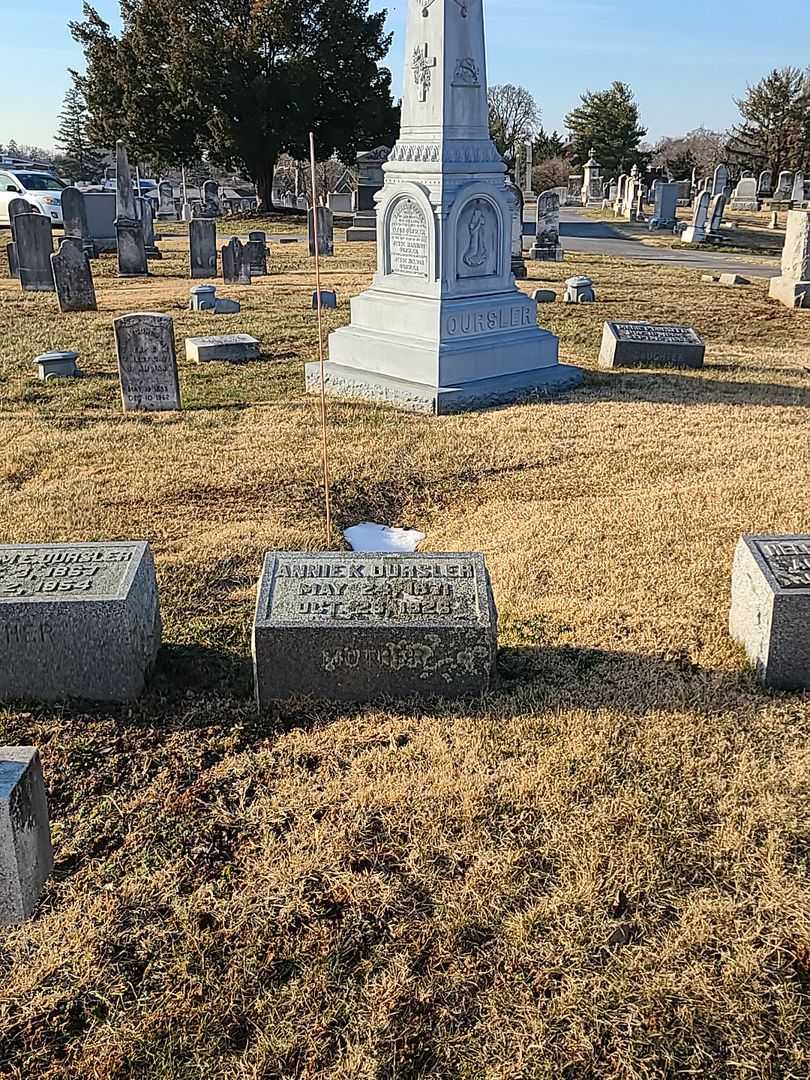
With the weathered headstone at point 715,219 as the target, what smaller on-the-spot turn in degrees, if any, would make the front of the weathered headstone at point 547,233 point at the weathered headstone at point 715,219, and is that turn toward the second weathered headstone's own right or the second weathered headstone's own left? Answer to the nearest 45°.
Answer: approximately 135° to the second weathered headstone's own left

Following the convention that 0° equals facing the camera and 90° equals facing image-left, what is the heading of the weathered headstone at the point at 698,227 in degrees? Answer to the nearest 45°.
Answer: approximately 315°

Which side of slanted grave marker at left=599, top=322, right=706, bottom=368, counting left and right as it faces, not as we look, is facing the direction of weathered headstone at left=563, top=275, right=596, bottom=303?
back

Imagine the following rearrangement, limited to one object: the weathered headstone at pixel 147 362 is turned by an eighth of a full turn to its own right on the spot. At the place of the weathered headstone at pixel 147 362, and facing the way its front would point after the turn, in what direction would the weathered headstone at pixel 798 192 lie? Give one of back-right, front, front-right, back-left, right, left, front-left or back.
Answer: back

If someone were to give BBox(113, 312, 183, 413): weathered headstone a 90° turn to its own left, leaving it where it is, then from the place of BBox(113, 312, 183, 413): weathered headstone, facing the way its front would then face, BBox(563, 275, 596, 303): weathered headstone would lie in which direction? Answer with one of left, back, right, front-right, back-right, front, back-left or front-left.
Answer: front-left

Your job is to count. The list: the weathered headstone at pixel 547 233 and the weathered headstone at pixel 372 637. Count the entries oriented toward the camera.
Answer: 2

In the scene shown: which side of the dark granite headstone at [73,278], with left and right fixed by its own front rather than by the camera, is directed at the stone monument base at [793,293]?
left

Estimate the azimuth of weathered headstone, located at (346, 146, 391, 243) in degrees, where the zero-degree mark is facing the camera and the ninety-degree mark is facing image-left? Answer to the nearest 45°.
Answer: approximately 0°

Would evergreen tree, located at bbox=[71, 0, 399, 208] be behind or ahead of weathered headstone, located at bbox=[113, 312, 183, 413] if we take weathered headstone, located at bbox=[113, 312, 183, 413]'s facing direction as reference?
behind

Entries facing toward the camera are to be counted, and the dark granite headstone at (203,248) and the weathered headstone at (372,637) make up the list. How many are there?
2

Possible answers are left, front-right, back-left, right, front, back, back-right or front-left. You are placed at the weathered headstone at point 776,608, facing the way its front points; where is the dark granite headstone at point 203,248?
back-right
